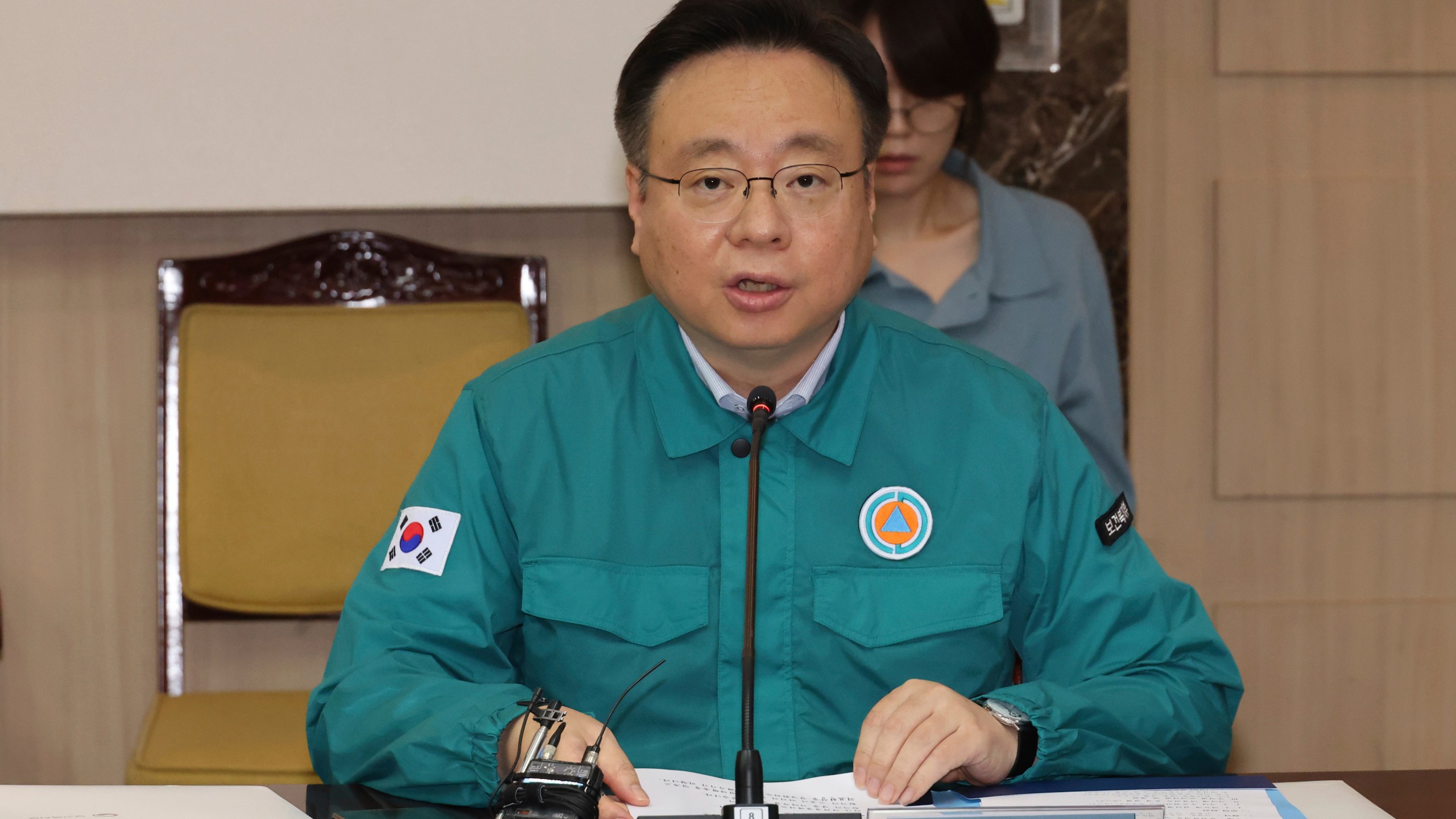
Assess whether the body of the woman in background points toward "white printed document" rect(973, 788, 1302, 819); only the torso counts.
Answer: yes

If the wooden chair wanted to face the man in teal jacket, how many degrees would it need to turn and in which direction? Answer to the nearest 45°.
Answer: approximately 45° to its left

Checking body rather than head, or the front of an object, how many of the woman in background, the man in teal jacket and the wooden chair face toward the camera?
3

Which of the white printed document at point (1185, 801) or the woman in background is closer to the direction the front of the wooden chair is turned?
the white printed document

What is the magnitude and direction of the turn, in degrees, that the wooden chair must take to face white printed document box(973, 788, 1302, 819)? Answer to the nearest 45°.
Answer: approximately 45° to its left

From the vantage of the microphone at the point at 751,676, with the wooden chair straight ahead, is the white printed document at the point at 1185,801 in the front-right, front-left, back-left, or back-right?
back-right

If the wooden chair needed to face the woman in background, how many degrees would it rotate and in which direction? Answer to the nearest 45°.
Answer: approximately 90° to its left

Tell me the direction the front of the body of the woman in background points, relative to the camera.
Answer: toward the camera

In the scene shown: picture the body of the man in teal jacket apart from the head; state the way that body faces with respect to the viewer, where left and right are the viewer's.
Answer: facing the viewer

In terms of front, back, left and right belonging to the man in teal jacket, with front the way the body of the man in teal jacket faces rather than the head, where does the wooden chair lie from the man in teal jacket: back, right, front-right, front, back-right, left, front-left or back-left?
back-right
